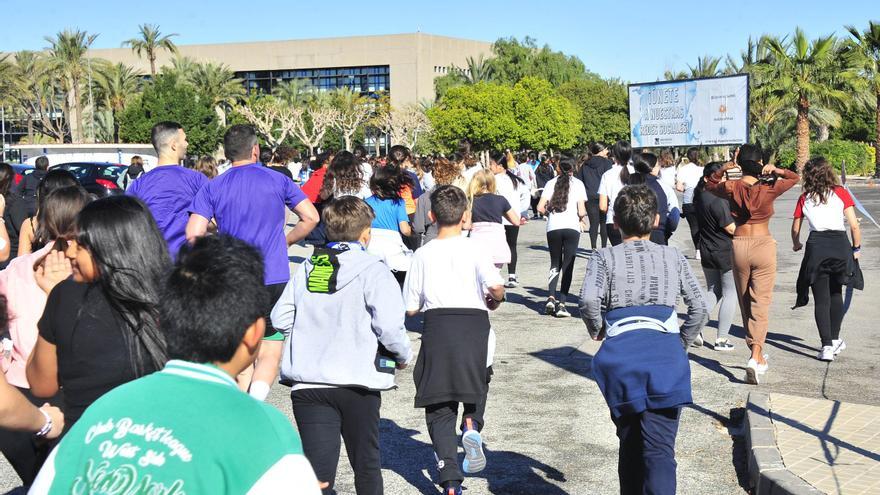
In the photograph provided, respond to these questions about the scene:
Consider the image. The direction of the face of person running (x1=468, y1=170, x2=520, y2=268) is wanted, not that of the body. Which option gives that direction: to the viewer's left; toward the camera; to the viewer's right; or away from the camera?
away from the camera

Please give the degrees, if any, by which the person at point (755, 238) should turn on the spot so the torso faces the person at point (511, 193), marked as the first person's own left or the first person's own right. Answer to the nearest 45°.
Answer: approximately 45° to the first person's own left

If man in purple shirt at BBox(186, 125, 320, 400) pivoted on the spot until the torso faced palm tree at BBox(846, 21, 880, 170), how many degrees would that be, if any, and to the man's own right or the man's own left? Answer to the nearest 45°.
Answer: approximately 45° to the man's own right

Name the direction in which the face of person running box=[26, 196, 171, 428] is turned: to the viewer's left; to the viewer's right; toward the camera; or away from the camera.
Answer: to the viewer's left

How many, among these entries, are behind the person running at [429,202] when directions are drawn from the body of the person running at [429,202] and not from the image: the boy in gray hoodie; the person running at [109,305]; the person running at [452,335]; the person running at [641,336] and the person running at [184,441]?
5

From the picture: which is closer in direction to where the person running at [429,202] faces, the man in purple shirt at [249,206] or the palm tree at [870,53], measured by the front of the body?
the palm tree

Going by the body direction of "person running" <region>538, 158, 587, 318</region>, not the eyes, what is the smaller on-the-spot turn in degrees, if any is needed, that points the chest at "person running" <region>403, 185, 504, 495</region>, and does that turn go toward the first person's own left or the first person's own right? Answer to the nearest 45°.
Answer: approximately 180°

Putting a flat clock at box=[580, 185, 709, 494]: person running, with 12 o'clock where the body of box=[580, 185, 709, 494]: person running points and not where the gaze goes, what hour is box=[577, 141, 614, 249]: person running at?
box=[577, 141, 614, 249]: person running is roughly at 12 o'clock from box=[580, 185, 709, 494]: person running.

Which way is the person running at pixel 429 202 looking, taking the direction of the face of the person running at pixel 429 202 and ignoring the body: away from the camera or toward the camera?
away from the camera

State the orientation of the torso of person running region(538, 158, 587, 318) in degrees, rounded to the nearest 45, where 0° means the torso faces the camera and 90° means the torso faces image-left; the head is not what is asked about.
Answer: approximately 180°

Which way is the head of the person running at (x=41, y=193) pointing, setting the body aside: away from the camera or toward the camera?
away from the camera

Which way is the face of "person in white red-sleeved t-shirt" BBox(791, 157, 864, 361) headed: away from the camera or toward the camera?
away from the camera

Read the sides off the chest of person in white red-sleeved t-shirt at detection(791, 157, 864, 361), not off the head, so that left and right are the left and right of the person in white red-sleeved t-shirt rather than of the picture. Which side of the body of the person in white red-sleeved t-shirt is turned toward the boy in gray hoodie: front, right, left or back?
back

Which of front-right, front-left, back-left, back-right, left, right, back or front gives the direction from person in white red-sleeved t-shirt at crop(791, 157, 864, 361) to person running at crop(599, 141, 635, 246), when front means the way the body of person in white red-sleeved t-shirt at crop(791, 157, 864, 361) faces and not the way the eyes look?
front-left

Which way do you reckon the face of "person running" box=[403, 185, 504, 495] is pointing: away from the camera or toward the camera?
away from the camera

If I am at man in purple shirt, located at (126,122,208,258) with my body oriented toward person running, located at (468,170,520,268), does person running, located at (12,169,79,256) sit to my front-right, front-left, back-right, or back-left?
back-left

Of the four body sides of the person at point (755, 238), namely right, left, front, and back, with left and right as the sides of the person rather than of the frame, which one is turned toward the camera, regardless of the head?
back
